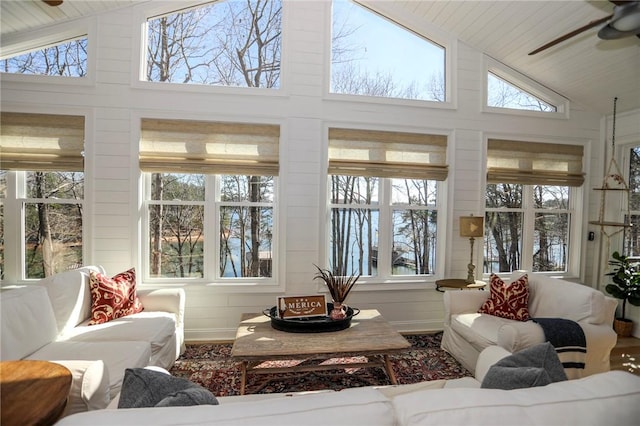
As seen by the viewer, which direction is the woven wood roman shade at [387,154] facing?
toward the camera

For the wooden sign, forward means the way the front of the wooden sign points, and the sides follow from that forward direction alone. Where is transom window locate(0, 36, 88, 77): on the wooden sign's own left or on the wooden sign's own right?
on the wooden sign's own right

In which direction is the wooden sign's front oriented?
toward the camera

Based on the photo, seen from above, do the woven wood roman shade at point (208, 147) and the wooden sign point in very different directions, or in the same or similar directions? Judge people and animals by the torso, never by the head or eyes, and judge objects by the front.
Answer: same or similar directions

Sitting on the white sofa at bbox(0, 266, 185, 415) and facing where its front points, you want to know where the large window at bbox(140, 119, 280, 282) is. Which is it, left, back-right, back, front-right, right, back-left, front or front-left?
left

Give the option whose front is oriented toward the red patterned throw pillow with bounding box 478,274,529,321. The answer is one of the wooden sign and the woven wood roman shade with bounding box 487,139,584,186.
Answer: the woven wood roman shade

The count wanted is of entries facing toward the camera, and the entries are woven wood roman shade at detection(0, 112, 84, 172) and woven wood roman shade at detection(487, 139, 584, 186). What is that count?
2

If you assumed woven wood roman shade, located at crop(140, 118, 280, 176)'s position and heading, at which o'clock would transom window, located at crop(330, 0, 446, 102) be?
The transom window is roughly at 9 o'clock from the woven wood roman shade.

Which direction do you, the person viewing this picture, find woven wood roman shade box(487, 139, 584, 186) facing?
facing the viewer

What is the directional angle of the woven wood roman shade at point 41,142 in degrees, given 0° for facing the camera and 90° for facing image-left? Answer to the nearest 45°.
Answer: approximately 0°

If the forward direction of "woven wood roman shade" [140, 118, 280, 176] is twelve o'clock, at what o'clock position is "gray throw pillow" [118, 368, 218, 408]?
The gray throw pillow is roughly at 12 o'clock from the woven wood roman shade.

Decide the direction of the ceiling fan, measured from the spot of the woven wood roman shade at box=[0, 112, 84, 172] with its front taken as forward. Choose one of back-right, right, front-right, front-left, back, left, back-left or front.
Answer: front-left

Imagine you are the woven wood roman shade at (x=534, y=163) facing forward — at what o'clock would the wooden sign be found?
The wooden sign is roughly at 1 o'clock from the woven wood roman shade.

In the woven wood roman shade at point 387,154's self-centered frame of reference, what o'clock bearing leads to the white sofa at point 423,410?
The white sofa is roughly at 12 o'clock from the woven wood roman shade.

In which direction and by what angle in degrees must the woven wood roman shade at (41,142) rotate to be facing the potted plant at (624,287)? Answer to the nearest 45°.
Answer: approximately 45° to its left

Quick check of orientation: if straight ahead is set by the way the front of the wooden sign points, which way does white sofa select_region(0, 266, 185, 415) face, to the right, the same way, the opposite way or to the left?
to the left

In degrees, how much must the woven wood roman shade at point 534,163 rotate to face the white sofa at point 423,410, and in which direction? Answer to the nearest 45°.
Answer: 0° — it already faces it
